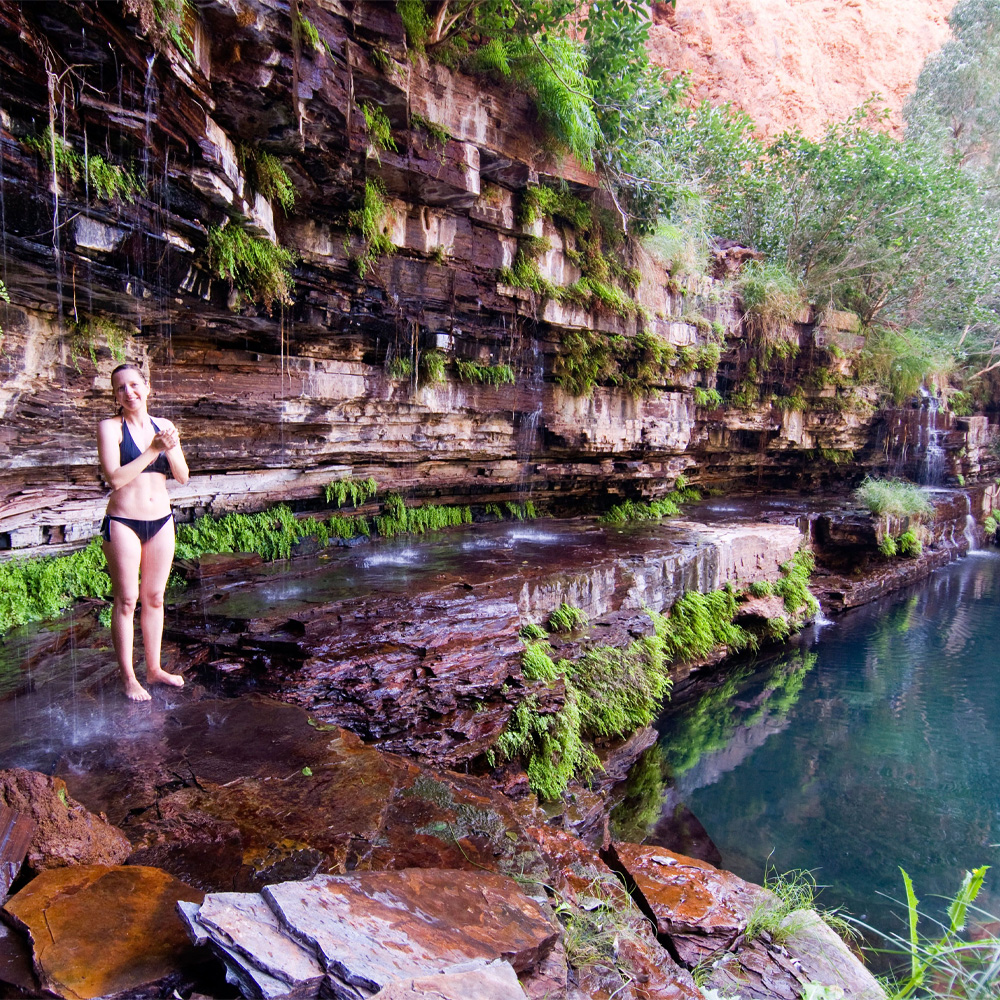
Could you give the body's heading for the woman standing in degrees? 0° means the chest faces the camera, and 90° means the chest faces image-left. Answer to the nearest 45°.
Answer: approximately 315°

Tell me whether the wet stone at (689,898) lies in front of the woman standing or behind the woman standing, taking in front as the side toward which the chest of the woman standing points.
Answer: in front

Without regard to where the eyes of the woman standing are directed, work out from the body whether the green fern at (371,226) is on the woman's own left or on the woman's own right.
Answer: on the woman's own left

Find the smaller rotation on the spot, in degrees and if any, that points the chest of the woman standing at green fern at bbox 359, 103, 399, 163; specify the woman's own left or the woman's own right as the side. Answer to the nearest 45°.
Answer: approximately 90° to the woman's own left

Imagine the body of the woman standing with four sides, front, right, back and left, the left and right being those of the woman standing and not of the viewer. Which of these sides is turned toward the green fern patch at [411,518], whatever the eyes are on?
left

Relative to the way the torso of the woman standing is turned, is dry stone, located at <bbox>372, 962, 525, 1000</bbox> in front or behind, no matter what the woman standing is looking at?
in front

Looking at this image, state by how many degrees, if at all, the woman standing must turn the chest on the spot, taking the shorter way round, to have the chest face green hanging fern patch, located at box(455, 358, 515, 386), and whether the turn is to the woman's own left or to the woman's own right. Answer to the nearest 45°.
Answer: approximately 90° to the woman's own left

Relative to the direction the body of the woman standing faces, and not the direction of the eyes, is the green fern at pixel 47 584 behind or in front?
behind
